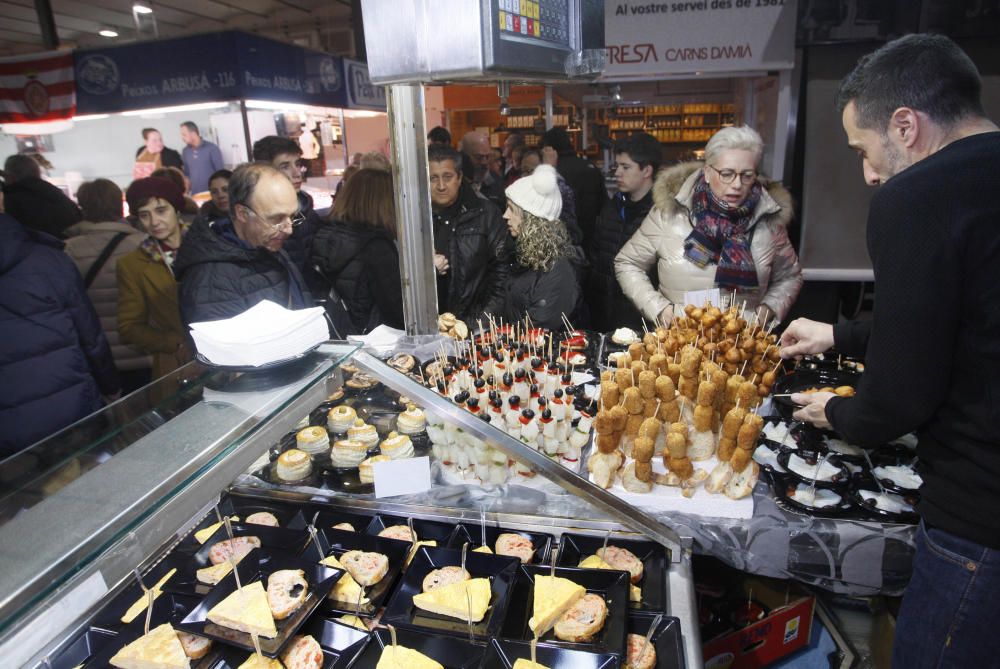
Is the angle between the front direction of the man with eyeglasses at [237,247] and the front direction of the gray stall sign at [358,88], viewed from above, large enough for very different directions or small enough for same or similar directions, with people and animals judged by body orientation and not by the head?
same or similar directions

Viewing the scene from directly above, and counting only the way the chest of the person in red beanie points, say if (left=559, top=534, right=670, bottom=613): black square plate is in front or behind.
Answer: in front

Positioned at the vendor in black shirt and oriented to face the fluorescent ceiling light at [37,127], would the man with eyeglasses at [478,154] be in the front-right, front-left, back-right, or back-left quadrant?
front-right

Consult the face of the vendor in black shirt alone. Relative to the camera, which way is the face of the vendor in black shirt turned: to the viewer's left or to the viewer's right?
to the viewer's left

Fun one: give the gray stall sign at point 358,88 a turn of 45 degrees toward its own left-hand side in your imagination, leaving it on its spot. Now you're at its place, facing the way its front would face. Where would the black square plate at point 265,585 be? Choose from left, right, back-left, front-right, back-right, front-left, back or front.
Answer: right

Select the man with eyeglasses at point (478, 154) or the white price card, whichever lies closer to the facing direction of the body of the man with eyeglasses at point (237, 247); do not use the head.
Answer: the white price card

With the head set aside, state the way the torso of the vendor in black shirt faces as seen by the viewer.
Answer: to the viewer's left

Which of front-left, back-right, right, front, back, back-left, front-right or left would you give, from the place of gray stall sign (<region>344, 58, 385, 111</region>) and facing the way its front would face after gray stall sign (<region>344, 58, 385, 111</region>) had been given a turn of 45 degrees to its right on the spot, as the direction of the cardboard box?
front

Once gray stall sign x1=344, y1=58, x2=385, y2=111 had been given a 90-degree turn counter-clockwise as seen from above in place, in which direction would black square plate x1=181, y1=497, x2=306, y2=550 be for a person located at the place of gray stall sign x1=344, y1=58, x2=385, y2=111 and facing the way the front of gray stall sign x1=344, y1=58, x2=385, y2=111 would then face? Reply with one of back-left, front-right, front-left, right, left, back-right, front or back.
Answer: back-right

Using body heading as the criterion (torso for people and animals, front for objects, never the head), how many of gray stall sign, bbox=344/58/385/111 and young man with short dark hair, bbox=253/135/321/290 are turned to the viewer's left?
0

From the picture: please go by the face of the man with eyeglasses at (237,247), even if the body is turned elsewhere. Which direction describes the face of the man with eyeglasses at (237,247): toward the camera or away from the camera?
toward the camera

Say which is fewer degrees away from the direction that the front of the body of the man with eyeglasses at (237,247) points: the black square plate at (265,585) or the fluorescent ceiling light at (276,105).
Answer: the black square plate

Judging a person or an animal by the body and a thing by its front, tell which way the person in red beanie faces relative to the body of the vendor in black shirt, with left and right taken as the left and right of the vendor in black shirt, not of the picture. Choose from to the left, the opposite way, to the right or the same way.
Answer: the opposite way

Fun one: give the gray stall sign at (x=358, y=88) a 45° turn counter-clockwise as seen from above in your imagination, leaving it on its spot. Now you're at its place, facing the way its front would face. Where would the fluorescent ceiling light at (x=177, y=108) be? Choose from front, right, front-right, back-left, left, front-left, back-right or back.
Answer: back-right

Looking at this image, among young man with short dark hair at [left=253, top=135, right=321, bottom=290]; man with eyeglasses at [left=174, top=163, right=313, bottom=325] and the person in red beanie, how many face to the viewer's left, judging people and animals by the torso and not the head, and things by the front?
0

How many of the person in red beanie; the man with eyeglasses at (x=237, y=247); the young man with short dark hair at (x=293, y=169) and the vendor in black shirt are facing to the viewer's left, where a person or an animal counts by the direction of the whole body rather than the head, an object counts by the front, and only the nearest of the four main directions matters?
1

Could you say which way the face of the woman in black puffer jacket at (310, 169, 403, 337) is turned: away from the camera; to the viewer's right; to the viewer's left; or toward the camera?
away from the camera

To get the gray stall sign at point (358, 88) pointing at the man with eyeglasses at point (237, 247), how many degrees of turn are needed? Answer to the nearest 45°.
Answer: approximately 45° to its right

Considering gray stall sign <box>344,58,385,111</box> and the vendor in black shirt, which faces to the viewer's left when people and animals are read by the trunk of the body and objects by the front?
the vendor in black shirt

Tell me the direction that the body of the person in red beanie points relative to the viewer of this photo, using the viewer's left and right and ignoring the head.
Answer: facing the viewer and to the right of the viewer
